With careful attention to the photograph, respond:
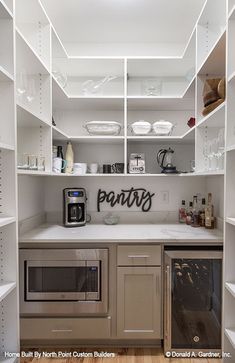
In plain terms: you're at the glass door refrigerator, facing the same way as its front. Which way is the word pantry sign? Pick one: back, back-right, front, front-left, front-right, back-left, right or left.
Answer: back-right

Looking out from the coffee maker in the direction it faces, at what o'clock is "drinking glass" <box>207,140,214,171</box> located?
The drinking glass is roughly at 10 o'clock from the coffee maker.

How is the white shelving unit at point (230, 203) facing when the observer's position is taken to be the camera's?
facing to the left of the viewer

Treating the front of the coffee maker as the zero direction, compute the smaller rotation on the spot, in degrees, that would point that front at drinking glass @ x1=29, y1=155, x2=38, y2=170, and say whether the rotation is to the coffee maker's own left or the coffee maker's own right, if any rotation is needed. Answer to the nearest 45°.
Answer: approximately 45° to the coffee maker's own right

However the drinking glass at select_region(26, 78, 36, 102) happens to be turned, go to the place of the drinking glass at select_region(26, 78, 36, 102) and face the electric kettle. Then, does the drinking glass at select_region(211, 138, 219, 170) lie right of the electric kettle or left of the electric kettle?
right

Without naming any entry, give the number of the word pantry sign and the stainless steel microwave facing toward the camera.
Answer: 2

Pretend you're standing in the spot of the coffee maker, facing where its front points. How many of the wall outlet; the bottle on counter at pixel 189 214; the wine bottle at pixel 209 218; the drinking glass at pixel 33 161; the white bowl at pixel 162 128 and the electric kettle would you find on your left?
5
